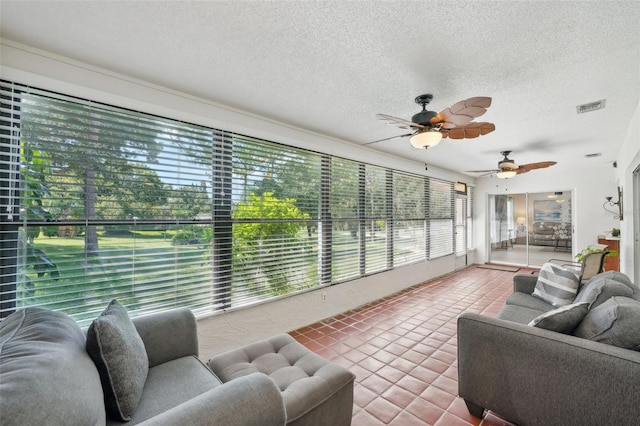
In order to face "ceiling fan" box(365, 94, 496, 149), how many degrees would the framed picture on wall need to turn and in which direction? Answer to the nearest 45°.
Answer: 0° — it already faces it

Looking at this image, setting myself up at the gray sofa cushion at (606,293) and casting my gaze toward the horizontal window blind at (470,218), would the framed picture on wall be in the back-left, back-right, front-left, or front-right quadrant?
front-right

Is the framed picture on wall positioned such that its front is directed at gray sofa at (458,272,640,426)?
yes

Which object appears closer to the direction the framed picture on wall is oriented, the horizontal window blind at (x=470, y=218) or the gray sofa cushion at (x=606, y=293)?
the gray sofa cushion

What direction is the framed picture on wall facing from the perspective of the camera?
toward the camera

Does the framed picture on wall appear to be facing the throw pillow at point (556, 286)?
yes

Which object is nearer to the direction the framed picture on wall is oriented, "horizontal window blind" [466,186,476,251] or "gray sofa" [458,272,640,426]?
the gray sofa

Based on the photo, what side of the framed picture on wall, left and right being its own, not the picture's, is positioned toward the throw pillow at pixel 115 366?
front

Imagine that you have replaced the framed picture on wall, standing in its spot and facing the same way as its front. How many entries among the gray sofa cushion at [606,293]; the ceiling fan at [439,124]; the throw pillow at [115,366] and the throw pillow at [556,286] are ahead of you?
4

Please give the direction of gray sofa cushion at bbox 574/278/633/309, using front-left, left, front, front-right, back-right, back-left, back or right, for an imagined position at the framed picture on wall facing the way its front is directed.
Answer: front

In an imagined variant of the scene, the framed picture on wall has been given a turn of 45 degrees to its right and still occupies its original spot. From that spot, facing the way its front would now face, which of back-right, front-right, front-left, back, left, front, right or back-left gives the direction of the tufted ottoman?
front-left

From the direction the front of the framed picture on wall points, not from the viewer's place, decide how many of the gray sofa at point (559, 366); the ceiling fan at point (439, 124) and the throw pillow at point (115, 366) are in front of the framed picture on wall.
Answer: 3
